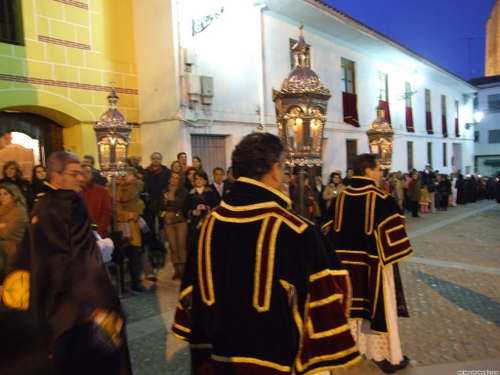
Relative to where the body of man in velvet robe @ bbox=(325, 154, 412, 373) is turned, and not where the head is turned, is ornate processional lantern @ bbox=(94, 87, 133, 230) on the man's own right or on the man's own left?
on the man's own left

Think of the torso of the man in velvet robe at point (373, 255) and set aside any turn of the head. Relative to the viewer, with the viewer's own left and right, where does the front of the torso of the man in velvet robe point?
facing away from the viewer and to the right of the viewer

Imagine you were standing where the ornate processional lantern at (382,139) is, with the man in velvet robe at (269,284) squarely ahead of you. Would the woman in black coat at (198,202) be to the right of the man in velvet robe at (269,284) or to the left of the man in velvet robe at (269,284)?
right

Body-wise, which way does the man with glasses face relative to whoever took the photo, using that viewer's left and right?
facing to the right of the viewer

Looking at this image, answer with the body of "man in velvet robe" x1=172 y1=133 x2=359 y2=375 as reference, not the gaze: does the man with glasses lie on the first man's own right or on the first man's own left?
on the first man's own left

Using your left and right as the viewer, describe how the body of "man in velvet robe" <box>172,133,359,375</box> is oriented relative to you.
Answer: facing away from the viewer and to the right of the viewer

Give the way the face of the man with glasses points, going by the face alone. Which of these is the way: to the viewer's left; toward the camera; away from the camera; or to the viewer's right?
to the viewer's right

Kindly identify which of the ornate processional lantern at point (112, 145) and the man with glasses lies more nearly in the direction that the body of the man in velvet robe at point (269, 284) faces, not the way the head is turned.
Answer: the ornate processional lantern
